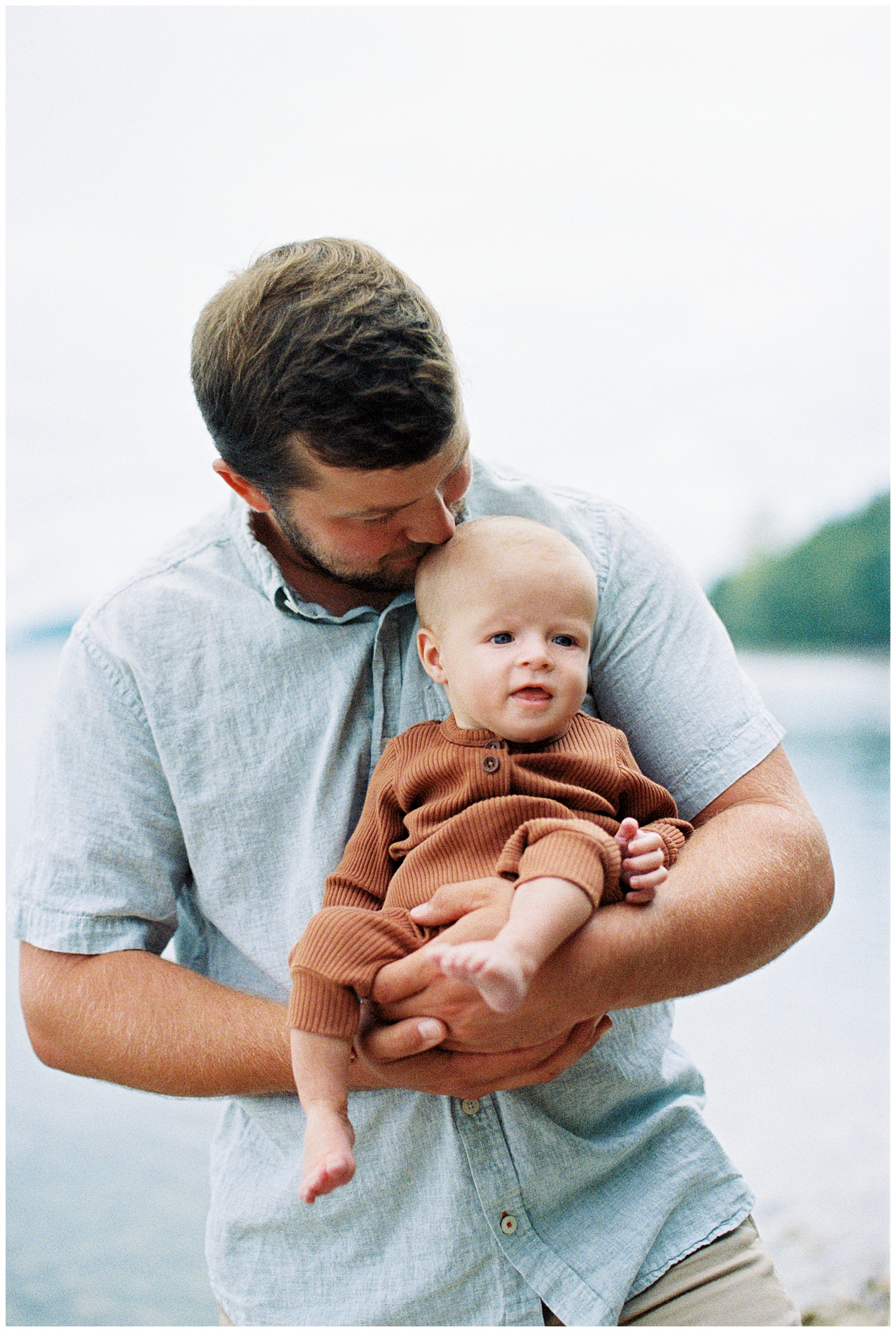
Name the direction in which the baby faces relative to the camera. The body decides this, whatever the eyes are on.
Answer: toward the camera

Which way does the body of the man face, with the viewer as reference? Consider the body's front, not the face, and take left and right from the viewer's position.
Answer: facing the viewer
